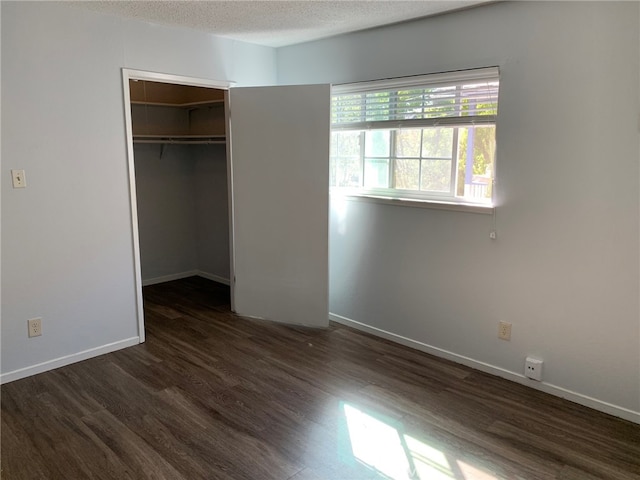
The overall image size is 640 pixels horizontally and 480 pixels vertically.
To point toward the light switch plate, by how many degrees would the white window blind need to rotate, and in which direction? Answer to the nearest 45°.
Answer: approximately 45° to its right

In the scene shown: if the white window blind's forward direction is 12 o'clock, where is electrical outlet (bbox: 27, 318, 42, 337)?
The electrical outlet is roughly at 1 o'clock from the white window blind.

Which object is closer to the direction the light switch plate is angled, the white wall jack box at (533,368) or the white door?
the white wall jack box

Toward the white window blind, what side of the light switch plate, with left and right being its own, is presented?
left

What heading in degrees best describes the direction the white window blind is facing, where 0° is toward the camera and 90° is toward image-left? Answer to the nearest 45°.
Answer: approximately 45°

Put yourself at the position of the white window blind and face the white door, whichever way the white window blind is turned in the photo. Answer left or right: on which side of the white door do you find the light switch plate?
left

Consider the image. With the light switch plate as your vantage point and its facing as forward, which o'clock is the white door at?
The white door is roughly at 9 o'clock from the light switch plate.

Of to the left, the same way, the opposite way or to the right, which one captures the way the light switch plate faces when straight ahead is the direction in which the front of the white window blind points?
to the left
